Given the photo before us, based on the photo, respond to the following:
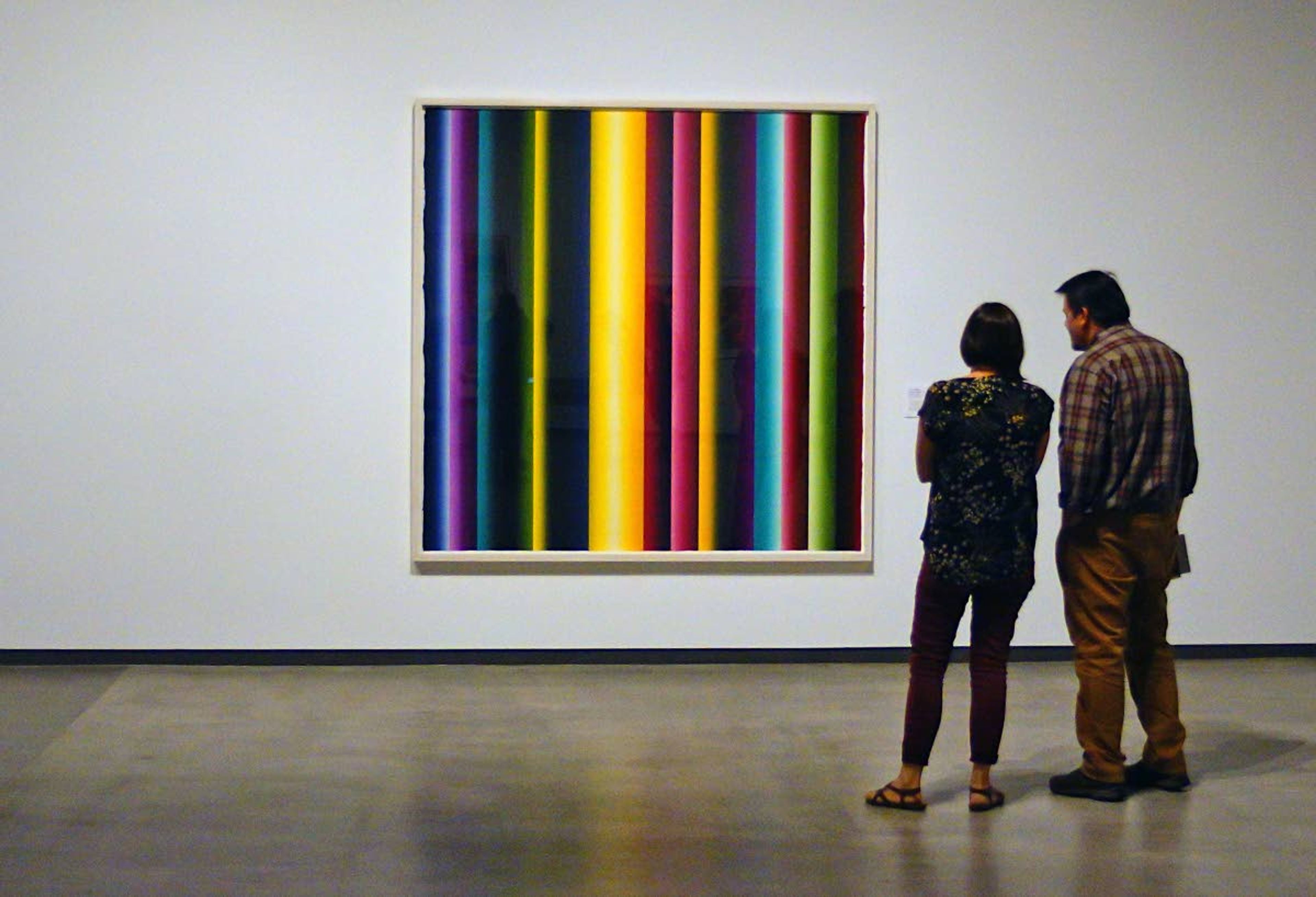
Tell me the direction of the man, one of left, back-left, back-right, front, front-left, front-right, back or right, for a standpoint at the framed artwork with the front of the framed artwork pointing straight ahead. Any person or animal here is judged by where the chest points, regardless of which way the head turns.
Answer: front-left

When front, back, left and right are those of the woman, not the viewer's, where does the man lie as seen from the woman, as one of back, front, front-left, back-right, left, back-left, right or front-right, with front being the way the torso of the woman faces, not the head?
front-right

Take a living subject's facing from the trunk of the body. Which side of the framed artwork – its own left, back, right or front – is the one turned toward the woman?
front

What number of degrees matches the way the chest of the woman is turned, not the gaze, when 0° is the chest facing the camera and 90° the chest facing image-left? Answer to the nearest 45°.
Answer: approximately 180°

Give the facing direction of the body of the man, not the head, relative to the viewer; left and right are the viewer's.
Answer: facing away from the viewer and to the left of the viewer

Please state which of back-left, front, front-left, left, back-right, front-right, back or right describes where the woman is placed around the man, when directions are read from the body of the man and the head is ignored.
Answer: left

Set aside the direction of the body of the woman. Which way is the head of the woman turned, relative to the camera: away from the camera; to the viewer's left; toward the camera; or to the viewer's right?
away from the camera

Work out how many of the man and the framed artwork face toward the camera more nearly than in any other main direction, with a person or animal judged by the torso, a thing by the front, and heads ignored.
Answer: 1

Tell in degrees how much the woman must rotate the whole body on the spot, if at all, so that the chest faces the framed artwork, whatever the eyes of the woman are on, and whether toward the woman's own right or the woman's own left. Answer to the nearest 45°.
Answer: approximately 45° to the woman's own left

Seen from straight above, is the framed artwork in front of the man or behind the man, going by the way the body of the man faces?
in front

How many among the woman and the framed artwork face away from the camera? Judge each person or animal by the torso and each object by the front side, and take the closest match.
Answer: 1

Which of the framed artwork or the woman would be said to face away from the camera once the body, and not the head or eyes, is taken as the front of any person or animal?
the woman
